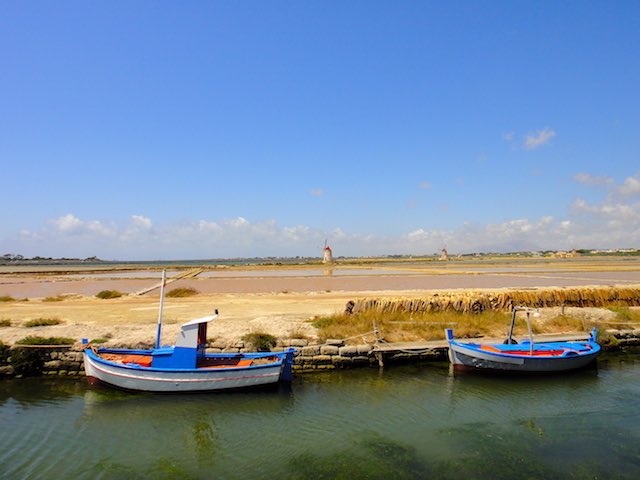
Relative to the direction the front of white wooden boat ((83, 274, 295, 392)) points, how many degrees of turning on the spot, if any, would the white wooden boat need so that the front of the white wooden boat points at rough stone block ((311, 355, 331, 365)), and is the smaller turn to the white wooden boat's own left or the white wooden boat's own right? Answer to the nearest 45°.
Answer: approximately 180°

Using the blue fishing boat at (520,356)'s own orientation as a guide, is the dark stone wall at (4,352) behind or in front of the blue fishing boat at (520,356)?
in front

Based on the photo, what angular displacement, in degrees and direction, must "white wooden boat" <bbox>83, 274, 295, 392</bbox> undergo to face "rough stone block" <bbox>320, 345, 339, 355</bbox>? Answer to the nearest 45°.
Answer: approximately 180°

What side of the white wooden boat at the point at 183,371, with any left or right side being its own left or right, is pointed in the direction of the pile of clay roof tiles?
back

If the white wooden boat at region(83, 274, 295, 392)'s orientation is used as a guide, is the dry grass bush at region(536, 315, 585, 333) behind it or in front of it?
behind

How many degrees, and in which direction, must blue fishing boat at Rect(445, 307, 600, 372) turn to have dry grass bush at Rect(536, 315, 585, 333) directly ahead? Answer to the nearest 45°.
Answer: approximately 90° to its right

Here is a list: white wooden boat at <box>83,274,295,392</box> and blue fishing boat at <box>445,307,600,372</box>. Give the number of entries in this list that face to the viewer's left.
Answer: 2

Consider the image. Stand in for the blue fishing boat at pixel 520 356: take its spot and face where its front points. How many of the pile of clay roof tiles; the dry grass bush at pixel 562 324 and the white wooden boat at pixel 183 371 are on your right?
2

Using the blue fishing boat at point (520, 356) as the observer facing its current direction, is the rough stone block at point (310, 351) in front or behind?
in front

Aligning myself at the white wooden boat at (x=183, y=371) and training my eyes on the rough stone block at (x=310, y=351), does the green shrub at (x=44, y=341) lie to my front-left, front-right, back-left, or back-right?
back-left

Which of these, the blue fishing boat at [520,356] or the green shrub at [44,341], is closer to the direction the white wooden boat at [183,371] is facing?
the green shrub

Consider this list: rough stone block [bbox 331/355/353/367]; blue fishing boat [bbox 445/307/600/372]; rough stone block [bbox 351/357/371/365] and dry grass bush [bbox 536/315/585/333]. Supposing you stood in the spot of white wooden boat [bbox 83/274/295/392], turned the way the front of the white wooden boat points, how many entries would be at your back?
4

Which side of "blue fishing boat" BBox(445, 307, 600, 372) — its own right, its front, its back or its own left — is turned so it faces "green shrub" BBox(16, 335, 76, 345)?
front

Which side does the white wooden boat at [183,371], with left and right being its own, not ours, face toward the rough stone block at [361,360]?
back

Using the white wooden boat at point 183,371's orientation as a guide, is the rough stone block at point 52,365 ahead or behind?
ahead

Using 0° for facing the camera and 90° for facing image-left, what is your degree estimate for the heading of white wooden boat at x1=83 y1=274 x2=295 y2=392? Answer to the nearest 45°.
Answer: approximately 90°

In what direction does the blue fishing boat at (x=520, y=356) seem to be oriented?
to the viewer's left

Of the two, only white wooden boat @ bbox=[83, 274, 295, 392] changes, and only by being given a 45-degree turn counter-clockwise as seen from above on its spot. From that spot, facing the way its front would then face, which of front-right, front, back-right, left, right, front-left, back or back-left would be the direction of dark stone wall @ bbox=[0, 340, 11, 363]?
right
